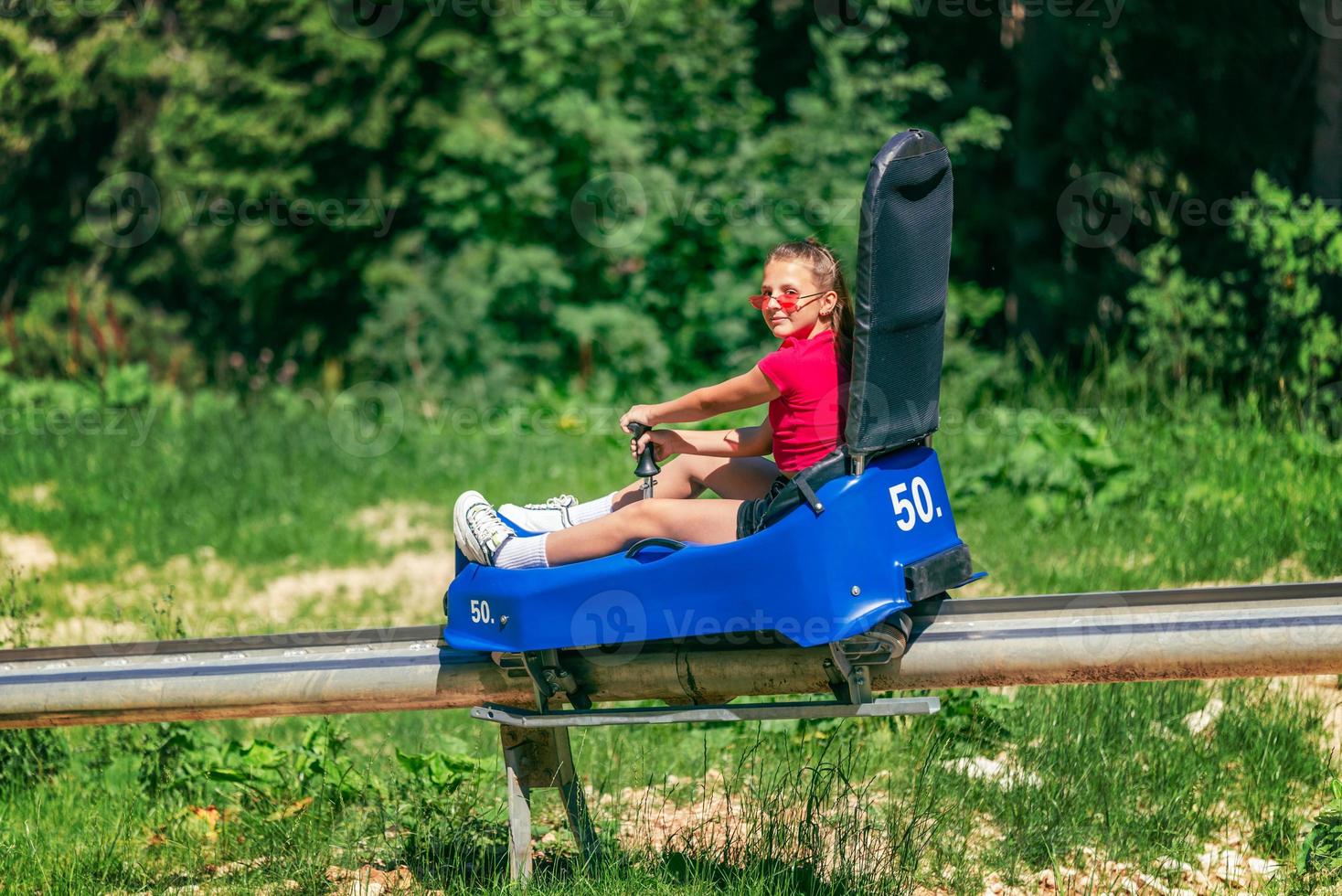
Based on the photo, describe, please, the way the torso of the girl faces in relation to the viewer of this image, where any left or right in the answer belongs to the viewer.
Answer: facing to the left of the viewer

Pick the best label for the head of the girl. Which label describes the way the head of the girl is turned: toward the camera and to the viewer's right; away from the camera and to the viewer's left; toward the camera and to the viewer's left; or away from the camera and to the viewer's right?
toward the camera and to the viewer's left
